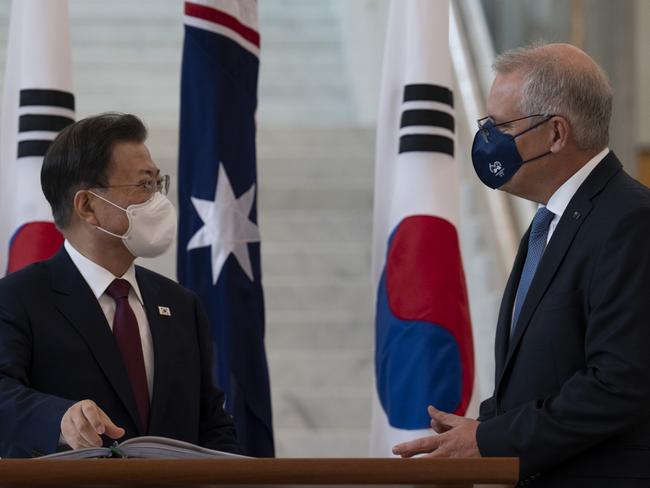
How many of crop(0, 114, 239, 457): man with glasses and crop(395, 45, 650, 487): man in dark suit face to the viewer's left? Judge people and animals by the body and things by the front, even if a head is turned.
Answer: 1

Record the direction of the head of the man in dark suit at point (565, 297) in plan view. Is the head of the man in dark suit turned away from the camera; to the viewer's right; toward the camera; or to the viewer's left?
to the viewer's left

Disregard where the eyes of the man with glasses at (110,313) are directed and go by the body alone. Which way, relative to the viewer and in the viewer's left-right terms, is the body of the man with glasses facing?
facing the viewer and to the right of the viewer

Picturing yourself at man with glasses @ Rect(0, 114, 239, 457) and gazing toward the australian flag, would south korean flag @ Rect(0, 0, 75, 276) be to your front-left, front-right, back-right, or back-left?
front-left

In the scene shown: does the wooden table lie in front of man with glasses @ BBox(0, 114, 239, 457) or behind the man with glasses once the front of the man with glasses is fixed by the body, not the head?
in front

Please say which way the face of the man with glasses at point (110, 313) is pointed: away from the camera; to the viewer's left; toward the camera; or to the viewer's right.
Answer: to the viewer's right

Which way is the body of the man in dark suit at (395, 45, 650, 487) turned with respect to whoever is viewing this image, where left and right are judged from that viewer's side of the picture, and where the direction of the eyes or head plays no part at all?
facing to the left of the viewer

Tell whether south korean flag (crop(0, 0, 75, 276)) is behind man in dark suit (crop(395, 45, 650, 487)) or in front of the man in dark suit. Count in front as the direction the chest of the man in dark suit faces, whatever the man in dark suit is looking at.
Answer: in front
